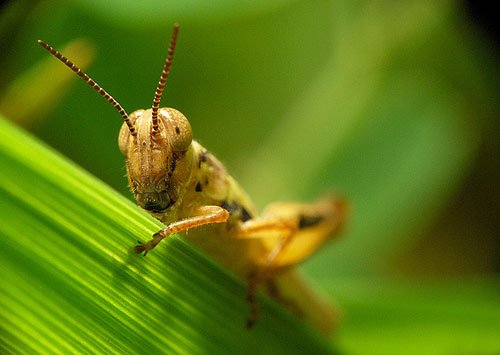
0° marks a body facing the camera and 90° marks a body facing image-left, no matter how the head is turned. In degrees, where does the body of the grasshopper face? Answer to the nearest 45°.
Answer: approximately 45°
